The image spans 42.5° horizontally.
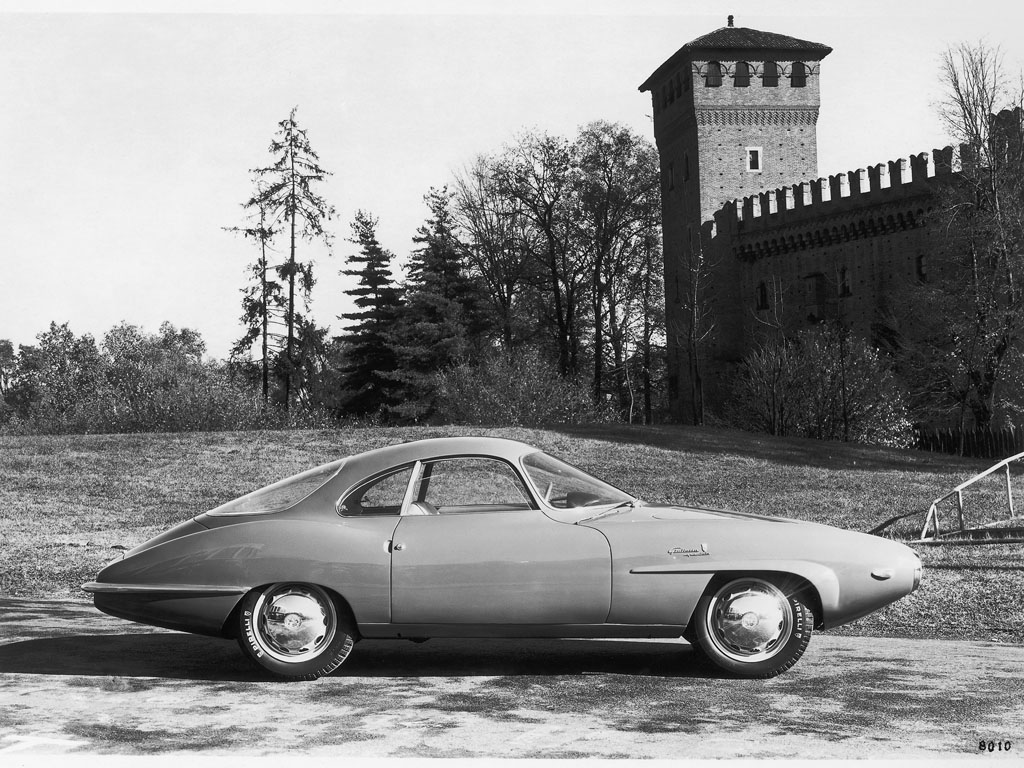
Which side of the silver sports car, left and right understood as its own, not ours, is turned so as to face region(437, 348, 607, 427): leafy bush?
left

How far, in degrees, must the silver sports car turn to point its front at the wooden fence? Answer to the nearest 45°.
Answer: approximately 45° to its left

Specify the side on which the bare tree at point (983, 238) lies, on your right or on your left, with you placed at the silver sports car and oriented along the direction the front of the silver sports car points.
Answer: on your left

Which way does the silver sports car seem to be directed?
to the viewer's right

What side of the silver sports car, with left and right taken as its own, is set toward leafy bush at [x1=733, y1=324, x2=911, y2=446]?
left
